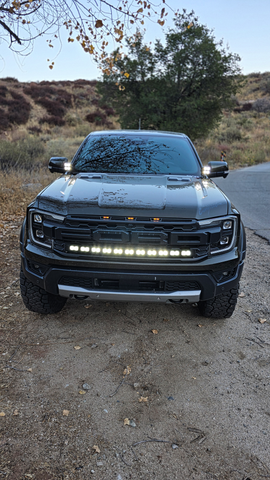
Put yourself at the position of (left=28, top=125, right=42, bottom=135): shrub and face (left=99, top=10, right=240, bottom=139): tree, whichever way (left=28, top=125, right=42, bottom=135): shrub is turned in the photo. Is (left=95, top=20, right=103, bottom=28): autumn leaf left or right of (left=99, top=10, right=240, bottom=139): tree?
right

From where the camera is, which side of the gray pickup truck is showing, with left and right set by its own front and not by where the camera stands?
front

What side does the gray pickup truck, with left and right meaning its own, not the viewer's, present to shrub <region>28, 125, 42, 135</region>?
back

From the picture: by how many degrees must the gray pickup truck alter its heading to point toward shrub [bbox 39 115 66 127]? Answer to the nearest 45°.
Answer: approximately 180°

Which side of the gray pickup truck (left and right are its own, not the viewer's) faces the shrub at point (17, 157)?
back

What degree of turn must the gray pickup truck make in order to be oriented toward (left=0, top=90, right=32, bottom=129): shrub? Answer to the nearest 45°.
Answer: approximately 180°

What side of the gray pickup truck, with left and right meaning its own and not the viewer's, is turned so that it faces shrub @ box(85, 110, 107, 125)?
back

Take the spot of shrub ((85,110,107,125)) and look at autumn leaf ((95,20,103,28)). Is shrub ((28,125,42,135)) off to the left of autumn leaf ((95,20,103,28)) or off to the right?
right

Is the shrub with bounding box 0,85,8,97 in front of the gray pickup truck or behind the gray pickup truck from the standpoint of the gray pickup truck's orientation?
behind

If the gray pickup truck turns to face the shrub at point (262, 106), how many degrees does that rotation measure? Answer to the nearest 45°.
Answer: approximately 180°

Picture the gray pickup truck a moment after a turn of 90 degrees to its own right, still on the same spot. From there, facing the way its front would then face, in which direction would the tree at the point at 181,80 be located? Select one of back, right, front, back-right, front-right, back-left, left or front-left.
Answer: right
